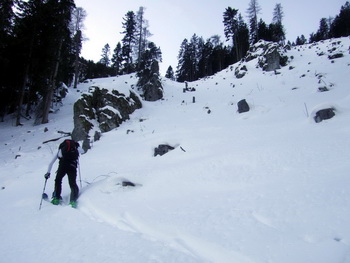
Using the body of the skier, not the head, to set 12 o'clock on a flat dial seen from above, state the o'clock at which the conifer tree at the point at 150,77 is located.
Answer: The conifer tree is roughly at 1 o'clock from the skier.

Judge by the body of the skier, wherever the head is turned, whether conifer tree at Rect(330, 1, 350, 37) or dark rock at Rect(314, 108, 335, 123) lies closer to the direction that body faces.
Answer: the conifer tree

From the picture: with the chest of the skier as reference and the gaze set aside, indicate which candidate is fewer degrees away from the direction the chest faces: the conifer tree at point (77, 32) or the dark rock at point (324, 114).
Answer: the conifer tree

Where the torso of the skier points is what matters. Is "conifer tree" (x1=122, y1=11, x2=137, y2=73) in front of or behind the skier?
in front

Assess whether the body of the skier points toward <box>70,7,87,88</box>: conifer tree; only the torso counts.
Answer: yes

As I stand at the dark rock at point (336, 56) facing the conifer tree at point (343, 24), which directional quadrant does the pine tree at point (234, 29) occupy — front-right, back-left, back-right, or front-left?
front-left

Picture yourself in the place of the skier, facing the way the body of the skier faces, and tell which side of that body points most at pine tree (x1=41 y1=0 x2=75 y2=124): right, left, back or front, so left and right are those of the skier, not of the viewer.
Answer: front

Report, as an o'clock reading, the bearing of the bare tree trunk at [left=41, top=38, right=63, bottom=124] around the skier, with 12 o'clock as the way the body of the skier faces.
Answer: The bare tree trunk is roughly at 12 o'clock from the skier.

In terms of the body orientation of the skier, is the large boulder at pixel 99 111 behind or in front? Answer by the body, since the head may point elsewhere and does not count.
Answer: in front

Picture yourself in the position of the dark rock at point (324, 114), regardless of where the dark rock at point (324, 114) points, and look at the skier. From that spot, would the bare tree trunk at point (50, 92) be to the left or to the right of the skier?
right

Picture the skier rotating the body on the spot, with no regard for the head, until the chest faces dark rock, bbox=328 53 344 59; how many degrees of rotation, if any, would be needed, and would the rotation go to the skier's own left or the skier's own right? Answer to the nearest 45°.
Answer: approximately 90° to the skier's own right

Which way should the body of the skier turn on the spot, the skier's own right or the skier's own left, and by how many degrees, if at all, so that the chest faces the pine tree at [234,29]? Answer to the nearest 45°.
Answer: approximately 45° to the skier's own right

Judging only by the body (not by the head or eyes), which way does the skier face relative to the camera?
away from the camera
